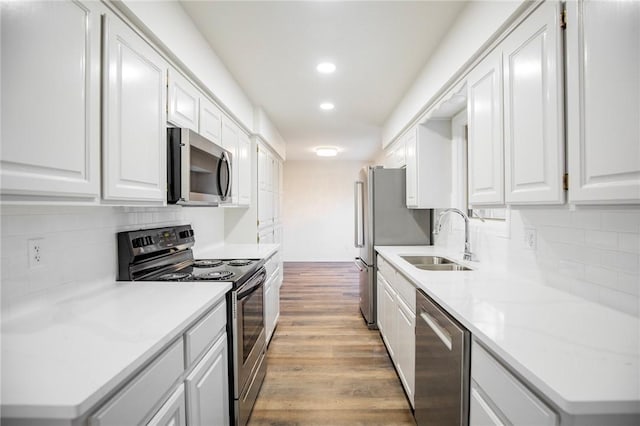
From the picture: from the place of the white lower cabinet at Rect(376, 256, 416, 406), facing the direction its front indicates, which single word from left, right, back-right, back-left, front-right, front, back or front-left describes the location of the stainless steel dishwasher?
left

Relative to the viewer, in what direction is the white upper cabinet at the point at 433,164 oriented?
to the viewer's left

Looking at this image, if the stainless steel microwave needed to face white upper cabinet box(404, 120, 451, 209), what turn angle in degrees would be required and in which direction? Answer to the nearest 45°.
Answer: approximately 45° to its left

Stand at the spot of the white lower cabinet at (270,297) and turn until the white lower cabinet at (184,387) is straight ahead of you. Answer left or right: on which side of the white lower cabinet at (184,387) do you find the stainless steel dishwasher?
left

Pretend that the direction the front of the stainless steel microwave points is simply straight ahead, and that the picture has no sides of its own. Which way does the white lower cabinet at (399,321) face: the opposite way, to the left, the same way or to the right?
the opposite way

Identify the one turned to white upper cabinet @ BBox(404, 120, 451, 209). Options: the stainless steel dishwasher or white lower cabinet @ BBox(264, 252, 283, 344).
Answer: the white lower cabinet

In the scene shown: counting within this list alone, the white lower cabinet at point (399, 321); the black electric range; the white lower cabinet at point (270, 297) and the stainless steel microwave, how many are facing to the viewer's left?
1

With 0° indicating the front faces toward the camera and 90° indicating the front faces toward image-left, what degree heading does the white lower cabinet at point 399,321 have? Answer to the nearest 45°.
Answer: approximately 90°

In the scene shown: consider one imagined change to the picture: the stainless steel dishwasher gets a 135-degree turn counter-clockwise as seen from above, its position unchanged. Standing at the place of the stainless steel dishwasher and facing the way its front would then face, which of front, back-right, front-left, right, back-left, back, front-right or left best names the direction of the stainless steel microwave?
back

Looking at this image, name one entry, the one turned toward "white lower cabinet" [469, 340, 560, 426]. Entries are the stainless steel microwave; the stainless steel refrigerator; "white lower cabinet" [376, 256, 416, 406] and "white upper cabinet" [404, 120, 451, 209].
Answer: the stainless steel microwave

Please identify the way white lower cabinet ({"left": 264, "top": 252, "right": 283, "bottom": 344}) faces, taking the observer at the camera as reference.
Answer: facing to the right of the viewer

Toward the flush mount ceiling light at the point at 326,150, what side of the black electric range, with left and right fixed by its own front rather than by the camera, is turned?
left

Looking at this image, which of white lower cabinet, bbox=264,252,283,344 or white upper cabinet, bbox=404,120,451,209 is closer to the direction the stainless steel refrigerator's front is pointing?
the white lower cabinet

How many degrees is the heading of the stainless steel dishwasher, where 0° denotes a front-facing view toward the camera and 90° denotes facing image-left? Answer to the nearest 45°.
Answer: approximately 45°

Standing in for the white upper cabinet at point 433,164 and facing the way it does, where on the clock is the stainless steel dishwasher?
The stainless steel dishwasher is roughly at 9 o'clock from the white upper cabinet.

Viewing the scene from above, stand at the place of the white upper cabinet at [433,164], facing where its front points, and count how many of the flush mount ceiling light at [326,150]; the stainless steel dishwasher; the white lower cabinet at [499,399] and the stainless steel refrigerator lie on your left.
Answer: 2
